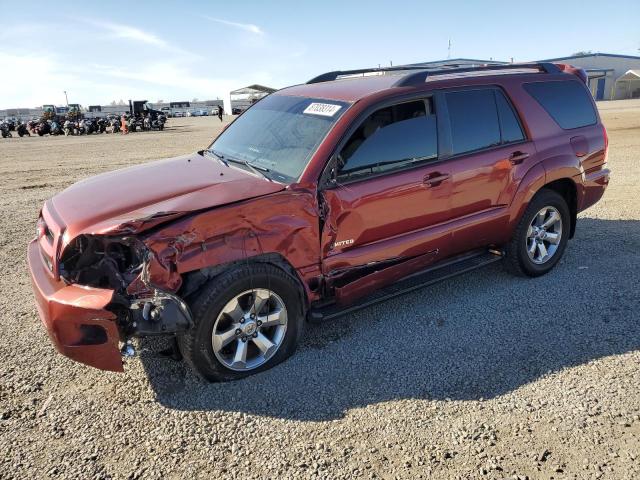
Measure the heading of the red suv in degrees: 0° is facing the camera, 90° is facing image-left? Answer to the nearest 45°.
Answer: approximately 45°

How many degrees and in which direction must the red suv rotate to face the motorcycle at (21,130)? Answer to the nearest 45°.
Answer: approximately 90° to its right

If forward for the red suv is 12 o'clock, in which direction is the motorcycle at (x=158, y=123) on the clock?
The motorcycle is roughly at 4 o'clock from the red suv.

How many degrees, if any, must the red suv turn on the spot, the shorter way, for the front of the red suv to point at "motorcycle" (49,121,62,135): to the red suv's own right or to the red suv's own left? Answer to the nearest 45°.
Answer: approximately 90° to the red suv's own right

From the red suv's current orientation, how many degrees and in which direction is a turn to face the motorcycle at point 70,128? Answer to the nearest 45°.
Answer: approximately 90° to its right

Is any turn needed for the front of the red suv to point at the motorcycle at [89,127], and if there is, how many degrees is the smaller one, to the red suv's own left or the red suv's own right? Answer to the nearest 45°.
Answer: approximately 90° to the red suv's own right
